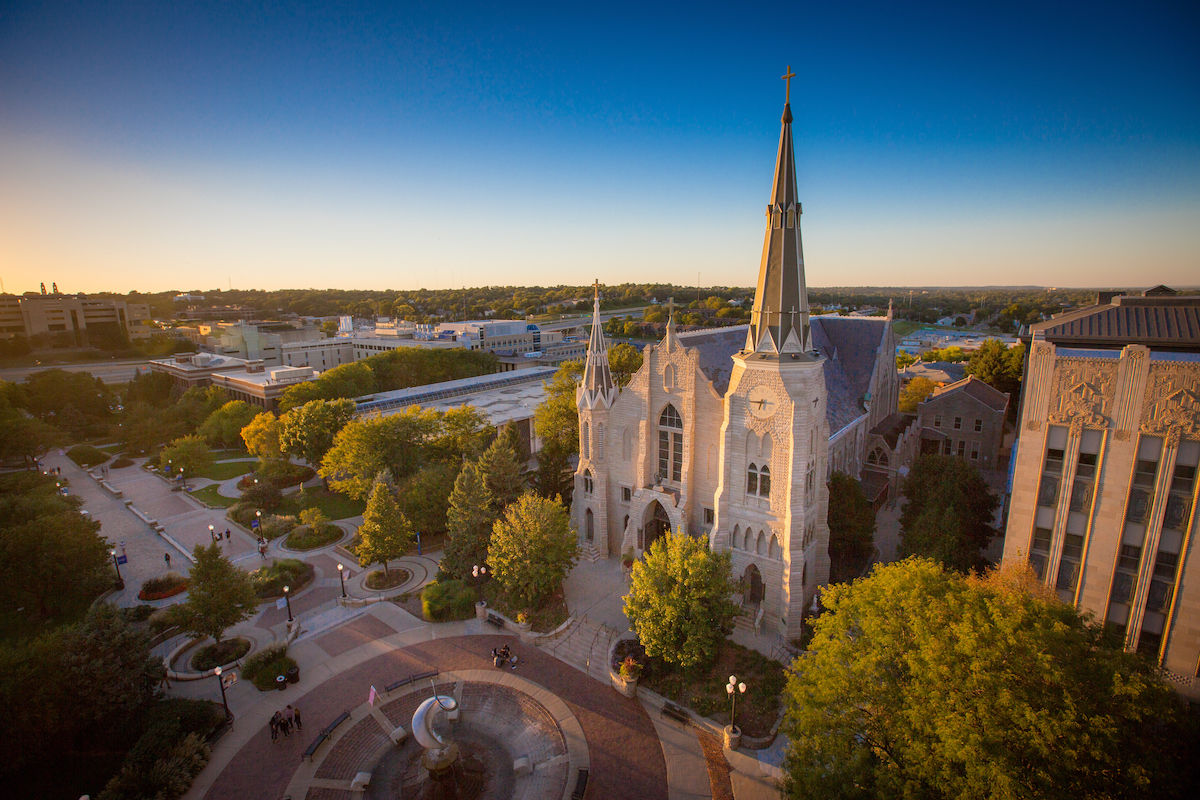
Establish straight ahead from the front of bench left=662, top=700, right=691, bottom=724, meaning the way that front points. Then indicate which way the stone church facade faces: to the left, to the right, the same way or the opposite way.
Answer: the same way

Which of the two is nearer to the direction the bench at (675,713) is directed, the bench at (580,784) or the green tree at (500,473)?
the bench

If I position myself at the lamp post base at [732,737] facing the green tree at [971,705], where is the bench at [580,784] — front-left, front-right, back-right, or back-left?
back-right

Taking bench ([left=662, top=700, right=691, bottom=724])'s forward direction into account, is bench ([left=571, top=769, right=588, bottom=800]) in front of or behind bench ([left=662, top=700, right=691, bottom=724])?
in front

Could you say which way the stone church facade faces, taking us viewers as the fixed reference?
facing the viewer and to the left of the viewer

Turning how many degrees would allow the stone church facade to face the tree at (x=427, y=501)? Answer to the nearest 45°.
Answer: approximately 45° to its right

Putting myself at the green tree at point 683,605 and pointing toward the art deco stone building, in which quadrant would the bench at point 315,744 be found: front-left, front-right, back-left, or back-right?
back-right

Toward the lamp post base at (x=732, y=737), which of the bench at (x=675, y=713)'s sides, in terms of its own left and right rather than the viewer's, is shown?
left

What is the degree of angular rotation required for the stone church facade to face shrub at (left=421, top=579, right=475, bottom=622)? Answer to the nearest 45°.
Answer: approximately 45° to its right

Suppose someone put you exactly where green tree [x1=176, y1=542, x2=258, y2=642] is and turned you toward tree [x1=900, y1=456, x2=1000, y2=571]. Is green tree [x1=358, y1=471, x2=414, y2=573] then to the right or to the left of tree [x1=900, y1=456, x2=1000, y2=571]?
left

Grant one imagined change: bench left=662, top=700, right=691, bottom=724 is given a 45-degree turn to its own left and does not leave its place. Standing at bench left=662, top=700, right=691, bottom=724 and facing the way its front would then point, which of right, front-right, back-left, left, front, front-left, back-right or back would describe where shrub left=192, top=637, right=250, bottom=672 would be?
right

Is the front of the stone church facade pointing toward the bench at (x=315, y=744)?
yes

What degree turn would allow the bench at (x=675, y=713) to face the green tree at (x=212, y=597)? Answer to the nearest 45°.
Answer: approximately 45° to its right

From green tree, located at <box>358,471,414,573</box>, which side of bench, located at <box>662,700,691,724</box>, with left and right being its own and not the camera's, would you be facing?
right

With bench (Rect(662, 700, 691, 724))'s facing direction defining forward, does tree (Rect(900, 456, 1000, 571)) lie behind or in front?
behind

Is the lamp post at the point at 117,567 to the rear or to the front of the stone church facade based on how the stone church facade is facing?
to the front

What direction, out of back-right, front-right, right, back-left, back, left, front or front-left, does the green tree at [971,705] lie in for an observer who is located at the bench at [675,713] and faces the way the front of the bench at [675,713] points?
left

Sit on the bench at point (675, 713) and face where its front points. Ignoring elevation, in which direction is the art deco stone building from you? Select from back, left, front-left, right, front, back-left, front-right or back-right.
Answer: back-left

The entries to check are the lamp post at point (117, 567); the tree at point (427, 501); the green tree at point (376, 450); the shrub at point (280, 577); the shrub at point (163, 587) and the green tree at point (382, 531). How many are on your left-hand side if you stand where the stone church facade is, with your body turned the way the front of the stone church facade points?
0

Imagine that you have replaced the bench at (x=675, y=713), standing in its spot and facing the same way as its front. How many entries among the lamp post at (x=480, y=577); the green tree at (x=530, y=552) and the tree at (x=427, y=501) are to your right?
3

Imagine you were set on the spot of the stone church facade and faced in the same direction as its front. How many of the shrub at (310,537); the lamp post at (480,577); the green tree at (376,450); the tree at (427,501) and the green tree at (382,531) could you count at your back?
0

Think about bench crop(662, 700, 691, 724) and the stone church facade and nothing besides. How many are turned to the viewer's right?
0

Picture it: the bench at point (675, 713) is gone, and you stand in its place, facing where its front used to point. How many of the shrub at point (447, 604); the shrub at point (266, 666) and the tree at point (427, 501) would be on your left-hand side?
0

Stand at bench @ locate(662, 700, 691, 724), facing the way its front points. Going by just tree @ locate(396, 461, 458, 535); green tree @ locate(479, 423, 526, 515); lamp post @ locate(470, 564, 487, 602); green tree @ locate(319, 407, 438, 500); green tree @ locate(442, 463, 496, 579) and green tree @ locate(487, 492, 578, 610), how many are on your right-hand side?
6

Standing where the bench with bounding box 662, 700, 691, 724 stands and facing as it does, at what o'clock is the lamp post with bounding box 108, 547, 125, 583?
The lamp post is roughly at 2 o'clock from the bench.
